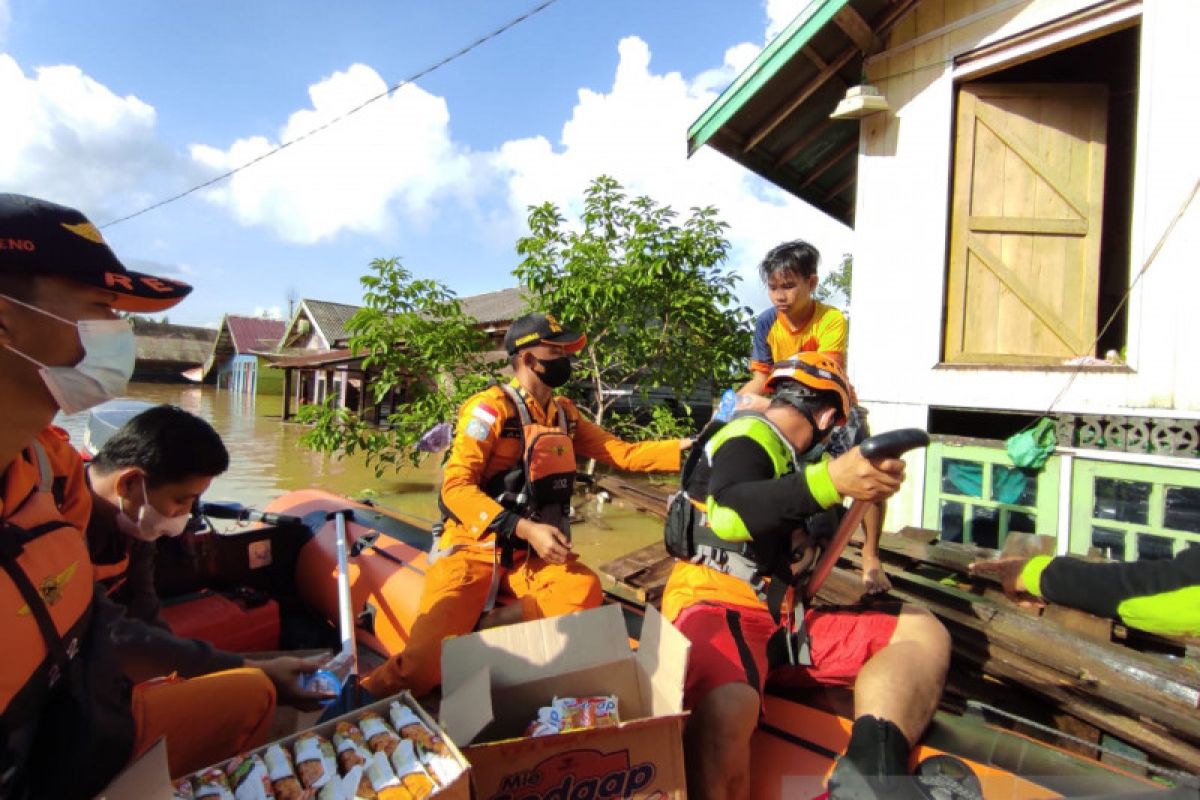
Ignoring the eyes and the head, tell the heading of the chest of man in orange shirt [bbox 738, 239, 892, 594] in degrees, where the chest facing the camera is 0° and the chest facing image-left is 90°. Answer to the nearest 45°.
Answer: approximately 45°

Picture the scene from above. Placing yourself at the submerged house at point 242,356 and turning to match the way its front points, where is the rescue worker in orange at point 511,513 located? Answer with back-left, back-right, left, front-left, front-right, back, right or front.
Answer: front-left

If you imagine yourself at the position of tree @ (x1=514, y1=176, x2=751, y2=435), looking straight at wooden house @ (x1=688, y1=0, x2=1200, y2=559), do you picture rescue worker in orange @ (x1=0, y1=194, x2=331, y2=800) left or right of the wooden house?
right

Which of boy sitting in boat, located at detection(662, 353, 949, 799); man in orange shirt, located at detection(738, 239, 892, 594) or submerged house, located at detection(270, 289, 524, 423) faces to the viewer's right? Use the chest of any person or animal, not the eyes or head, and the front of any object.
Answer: the boy sitting in boat

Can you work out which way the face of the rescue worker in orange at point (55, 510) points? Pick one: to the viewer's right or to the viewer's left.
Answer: to the viewer's right

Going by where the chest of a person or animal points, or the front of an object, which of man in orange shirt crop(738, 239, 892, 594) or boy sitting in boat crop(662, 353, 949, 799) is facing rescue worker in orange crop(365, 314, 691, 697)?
the man in orange shirt

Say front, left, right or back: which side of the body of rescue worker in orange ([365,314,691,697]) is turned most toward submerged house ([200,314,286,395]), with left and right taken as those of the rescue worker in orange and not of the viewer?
back

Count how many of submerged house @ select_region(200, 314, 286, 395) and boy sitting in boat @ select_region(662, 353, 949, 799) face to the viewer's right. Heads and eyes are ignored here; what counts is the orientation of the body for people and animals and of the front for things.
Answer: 1

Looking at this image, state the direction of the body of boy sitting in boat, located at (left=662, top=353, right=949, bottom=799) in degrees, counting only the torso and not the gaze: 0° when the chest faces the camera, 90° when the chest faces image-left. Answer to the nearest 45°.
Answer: approximately 270°

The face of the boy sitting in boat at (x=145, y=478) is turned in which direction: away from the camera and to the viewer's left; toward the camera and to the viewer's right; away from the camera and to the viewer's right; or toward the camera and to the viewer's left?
toward the camera and to the viewer's right
